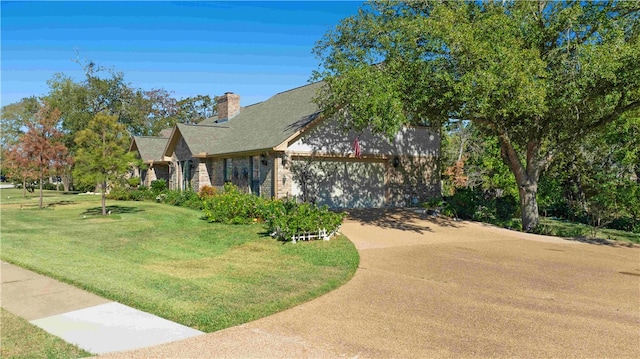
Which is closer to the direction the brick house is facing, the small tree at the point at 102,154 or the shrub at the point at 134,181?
the small tree

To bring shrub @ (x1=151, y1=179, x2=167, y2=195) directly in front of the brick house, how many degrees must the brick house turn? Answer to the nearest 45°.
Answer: approximately 90° to its right

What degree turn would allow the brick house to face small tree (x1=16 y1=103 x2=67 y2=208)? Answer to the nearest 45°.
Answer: approximately 45° to its right

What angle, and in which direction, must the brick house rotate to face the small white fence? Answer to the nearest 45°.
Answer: approximately 45° to its left

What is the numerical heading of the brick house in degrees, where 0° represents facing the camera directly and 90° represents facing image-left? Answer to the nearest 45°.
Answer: approximately 45°

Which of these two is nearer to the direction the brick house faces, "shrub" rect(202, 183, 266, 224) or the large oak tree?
the shrub

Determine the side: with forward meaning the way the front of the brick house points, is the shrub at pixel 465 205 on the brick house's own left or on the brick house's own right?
on the brick house's own left

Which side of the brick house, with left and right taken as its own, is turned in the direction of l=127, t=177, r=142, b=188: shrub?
right

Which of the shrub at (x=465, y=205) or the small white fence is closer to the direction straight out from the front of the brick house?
the small white fence
